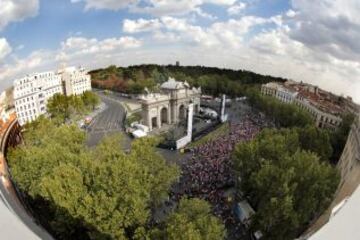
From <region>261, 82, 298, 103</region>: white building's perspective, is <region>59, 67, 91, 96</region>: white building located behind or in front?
in front

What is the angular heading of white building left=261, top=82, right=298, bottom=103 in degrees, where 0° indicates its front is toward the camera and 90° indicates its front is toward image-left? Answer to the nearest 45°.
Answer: approximately 45°

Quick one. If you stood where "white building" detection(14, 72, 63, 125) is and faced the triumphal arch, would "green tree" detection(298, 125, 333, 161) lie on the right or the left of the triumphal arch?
right

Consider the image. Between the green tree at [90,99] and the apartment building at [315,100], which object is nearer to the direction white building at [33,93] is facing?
the apartment building

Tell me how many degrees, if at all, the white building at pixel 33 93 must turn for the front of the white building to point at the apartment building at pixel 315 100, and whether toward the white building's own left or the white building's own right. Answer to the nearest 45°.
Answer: approximately 45° to the white building's own left

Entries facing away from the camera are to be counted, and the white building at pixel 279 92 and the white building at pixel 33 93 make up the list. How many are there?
0

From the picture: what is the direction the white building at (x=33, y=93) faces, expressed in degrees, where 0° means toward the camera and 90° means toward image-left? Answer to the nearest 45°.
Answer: approximately 315°

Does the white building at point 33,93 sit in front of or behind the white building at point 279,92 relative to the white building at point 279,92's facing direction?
in front

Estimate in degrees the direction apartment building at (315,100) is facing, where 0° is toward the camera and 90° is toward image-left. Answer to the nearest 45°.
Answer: approximately 45°

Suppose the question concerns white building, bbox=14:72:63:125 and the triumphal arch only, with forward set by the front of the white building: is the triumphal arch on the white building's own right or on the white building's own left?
on the white building's own left
